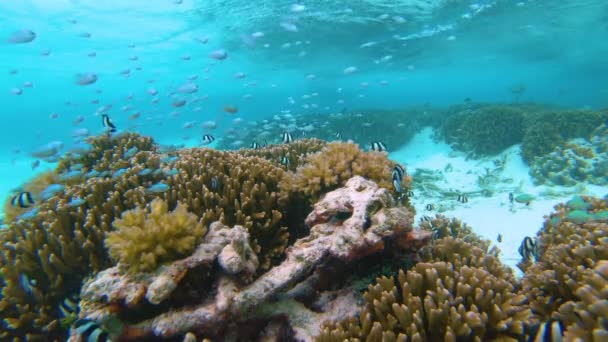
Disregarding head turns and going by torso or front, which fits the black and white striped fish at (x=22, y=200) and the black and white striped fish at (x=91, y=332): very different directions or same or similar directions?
very different directions

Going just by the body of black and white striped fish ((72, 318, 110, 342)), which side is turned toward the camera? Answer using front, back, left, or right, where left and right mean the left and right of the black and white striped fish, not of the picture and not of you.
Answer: left

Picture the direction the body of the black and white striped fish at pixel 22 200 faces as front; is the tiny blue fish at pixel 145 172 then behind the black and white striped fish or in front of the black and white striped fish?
in front

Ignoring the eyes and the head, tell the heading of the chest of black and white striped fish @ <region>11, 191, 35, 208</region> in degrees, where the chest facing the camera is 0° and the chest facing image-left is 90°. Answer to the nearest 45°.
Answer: approximately 270°
